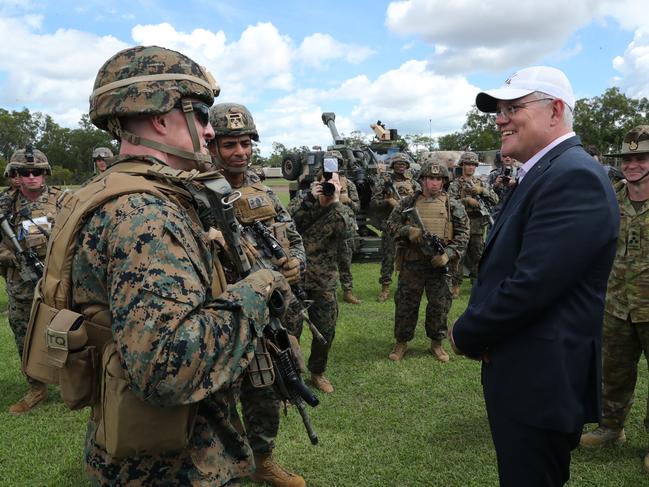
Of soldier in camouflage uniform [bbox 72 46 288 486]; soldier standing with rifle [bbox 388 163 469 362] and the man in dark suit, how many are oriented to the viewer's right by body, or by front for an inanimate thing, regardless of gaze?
1

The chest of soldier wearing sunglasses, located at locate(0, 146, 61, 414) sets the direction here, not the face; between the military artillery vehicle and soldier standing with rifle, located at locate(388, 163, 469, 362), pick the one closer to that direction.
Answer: the soldier standing with rifle

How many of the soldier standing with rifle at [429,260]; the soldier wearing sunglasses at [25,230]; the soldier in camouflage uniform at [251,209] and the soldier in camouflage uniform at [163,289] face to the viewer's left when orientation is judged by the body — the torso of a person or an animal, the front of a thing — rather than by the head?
0

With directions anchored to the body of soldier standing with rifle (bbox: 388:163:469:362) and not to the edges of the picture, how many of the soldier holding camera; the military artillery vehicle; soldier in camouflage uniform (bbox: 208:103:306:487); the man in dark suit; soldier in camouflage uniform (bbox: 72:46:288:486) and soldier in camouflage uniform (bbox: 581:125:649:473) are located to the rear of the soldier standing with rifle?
1

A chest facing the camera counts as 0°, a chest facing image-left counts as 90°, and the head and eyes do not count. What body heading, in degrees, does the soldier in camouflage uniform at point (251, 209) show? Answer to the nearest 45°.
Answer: approximately 315°

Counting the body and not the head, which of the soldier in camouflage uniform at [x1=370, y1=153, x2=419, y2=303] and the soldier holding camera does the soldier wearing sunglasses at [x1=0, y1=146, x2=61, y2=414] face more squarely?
the soldier holding camera

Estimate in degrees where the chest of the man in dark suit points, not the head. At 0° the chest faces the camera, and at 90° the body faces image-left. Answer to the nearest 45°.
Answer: approximately 90°

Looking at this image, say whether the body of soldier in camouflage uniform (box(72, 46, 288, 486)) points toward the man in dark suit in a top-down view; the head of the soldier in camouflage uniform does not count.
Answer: yes

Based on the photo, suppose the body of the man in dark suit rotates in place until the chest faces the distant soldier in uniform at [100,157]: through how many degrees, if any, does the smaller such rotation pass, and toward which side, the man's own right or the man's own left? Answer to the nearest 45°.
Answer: approximately 45° to the man's own right

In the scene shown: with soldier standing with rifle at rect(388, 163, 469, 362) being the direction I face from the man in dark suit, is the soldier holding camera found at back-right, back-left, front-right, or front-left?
front-left

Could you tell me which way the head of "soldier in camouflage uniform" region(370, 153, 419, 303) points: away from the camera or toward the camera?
toward the camera

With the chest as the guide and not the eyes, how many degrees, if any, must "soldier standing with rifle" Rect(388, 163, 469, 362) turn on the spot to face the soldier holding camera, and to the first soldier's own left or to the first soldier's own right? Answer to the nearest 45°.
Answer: approximately 45° to the first soldier's own right

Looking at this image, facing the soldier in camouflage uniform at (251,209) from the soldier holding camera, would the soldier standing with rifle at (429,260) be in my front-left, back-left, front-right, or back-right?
back-left

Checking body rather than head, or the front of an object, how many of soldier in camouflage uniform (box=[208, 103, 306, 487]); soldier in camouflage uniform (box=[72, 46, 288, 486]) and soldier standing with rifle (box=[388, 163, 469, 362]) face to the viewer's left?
0

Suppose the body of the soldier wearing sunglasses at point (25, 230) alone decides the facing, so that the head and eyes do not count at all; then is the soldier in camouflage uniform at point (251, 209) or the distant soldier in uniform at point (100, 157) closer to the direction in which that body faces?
the soldier in camouflage uniform

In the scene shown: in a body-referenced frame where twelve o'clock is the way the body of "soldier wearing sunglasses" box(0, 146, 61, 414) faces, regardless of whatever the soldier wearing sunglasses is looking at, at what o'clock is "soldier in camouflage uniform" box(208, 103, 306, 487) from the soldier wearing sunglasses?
The soldier in camouflage uniform is roughly at 11 o'clock from the soldier wearing sunglasses.

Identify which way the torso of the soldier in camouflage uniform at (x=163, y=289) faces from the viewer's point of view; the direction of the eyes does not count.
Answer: to the viewer's right

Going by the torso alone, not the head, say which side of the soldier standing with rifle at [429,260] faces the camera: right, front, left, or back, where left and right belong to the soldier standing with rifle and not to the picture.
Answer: front

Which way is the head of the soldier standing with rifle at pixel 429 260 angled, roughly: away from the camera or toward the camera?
toward the camera
